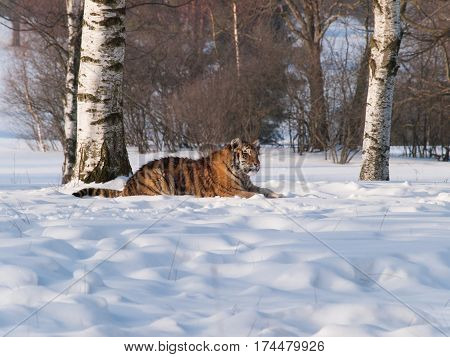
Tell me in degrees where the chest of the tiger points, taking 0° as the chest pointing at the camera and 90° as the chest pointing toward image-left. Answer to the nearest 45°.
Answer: approximately 270°

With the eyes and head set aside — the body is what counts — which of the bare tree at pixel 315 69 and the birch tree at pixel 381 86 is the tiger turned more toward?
the birch tree

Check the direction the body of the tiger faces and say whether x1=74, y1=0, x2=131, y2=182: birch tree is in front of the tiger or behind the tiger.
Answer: behind

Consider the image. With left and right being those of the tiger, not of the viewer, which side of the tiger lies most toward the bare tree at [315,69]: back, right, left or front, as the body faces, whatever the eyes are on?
left

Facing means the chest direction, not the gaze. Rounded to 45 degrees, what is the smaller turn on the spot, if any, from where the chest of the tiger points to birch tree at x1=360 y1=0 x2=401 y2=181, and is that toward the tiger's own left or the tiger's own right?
approximately 45° to the tiger's own left

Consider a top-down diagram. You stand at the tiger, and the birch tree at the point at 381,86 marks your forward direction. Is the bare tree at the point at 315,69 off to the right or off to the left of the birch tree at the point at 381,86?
left

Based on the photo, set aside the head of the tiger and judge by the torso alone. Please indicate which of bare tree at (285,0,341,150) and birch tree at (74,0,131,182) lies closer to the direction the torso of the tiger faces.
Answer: the bare tree
